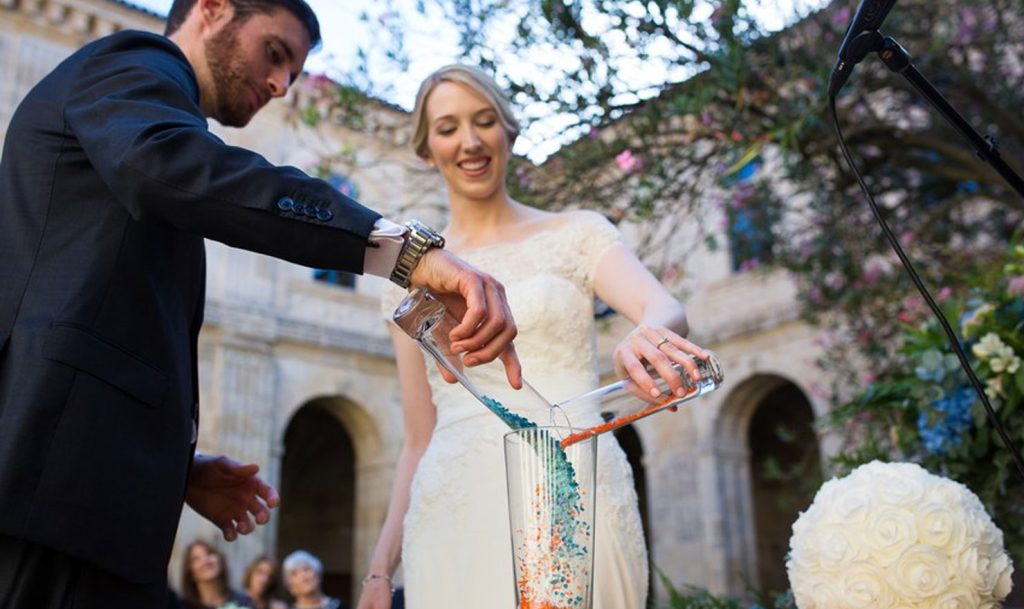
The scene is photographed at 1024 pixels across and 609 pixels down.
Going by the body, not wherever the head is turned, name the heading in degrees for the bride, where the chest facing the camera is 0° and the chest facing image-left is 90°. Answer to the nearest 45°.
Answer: approximately 0°

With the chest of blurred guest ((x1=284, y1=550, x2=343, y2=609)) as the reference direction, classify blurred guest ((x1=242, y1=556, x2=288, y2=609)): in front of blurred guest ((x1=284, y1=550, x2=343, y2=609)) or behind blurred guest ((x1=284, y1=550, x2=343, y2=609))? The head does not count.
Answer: behind

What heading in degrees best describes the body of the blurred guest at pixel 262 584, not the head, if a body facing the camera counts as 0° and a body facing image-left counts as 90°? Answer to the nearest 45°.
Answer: approximately 0°

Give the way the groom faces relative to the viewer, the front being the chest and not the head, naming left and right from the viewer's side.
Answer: facing to the right of the viewer

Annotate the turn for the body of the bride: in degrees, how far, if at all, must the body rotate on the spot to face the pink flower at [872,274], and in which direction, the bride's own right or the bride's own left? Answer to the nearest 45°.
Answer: approximately 135° to the bride's own left

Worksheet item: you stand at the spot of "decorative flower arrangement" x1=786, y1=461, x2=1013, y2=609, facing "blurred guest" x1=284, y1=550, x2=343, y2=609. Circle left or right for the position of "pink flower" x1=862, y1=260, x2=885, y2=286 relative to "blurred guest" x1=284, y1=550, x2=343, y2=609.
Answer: right

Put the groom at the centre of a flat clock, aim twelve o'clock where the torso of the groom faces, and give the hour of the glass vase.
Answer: The glass vase is roughly at 1 o'clock from the groom.

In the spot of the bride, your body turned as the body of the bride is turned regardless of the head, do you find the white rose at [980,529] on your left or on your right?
on your left
